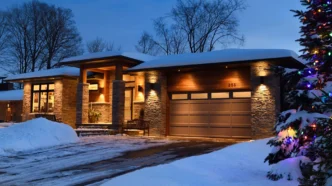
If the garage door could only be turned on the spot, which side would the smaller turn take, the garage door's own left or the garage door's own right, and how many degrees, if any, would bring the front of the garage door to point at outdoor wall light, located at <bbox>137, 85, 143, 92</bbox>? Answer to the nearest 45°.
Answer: approximately 135° to the garage door's own right

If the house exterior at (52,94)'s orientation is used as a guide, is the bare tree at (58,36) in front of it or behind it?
behind

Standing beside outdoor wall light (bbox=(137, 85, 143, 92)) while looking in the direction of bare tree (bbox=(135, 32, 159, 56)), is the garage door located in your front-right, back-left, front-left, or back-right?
back-right

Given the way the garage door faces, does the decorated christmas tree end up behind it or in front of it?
in front

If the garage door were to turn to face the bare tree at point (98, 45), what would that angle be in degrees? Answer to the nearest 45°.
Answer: approximately 135° to its right

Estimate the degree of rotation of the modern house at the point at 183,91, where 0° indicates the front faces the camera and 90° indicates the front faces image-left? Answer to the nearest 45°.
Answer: approximately 45°
